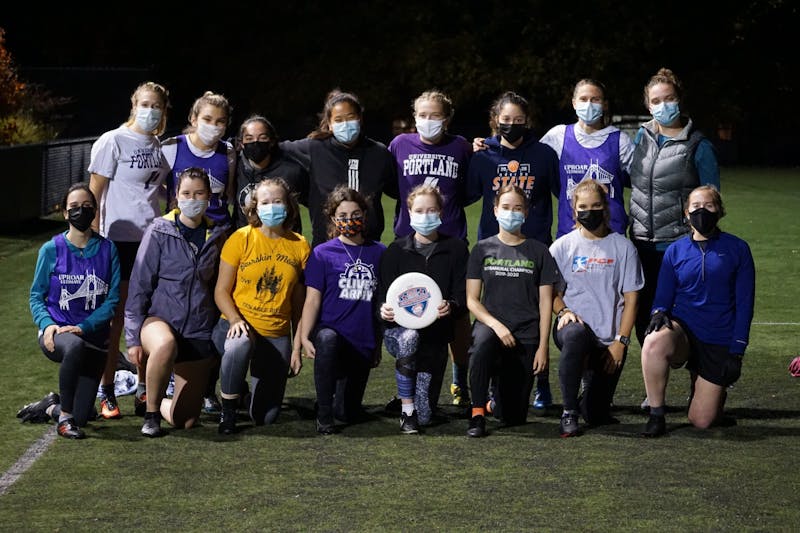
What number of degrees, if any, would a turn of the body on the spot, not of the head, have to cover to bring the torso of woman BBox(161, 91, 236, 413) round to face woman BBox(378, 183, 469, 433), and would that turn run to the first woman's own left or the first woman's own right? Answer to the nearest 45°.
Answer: approximately 45° to the first woman's own left

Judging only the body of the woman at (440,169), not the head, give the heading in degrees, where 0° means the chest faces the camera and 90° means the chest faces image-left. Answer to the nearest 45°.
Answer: approximately 0°

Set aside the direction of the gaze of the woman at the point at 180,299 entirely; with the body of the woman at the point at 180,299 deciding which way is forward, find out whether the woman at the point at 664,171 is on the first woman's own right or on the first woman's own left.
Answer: on the first woman's own left

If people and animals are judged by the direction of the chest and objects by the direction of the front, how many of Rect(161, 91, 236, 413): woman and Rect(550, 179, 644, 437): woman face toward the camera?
2

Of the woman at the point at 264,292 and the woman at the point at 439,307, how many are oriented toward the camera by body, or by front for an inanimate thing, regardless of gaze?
2

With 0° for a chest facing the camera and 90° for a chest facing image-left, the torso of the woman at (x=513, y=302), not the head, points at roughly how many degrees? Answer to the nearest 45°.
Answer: approximately 0°
